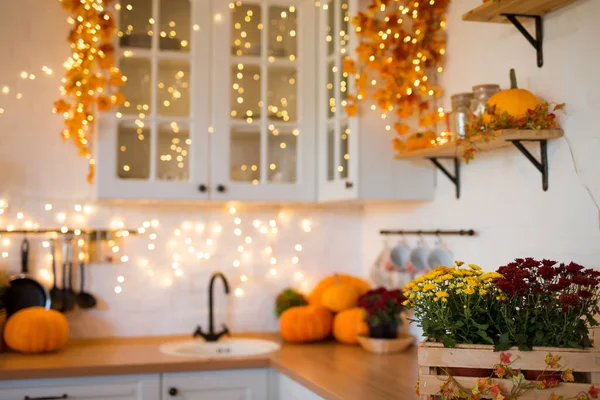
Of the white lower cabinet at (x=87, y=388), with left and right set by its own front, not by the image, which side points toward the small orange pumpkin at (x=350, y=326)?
left

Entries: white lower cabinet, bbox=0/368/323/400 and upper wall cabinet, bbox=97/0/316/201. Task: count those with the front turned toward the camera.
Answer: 2

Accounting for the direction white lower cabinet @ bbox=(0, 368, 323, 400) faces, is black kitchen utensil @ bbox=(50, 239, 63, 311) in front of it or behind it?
behind

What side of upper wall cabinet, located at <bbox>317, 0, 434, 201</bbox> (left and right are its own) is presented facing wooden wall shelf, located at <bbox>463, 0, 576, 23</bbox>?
left

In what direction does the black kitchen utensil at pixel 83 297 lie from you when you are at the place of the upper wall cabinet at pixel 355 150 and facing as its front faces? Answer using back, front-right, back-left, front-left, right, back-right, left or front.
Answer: front-right

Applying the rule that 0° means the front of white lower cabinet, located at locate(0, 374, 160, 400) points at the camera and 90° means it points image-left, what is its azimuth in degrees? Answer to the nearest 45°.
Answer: approximately 0°

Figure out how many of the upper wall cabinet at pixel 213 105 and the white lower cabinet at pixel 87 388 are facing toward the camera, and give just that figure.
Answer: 2
